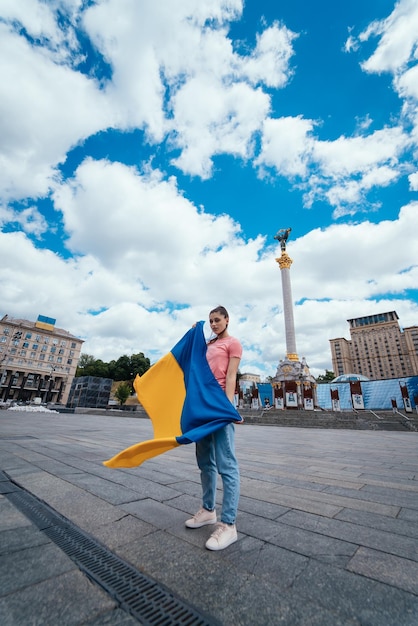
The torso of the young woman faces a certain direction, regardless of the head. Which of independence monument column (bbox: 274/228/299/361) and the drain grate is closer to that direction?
the drain grate

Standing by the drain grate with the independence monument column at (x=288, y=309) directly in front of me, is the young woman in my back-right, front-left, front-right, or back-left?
front-right

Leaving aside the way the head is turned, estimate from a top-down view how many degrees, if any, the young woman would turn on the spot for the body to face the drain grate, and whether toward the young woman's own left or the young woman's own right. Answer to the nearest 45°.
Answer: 0° — they already face it

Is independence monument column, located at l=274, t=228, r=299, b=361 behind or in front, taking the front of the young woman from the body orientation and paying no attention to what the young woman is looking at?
behind

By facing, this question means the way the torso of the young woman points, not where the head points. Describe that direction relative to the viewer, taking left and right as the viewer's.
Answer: facing the viewer and to the left of the viewer
